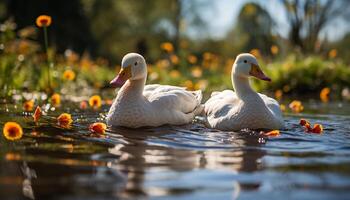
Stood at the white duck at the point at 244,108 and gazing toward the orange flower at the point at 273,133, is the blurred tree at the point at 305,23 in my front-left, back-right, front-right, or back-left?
back-left

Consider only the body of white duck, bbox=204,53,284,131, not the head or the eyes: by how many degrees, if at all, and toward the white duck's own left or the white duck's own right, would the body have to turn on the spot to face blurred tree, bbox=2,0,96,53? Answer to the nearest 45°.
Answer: approximately 180°

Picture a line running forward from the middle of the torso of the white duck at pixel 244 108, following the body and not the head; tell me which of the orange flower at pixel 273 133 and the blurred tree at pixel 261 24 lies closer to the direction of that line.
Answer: the orange flower

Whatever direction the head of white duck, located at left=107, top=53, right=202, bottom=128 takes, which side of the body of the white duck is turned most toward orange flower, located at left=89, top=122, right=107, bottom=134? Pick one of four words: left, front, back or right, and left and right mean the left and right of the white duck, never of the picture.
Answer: front

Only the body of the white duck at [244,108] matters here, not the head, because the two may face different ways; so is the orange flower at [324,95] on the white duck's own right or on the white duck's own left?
on the white duck's own left

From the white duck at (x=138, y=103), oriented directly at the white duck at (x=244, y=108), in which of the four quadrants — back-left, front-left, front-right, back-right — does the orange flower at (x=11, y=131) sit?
back-right

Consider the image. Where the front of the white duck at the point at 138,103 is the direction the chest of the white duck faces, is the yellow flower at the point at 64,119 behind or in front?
in front

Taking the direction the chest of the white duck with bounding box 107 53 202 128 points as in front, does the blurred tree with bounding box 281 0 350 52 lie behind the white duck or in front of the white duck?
behind

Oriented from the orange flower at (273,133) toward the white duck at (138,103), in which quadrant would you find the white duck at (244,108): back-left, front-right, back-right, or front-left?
front-right

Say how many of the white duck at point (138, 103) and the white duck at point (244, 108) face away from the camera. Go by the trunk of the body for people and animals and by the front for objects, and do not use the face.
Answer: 0

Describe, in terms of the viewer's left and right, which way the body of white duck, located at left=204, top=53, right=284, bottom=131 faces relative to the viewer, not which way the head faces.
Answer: facing the viewer and to the right of the viewer

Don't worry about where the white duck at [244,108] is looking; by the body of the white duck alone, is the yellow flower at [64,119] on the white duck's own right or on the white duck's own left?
on the white duck's own right

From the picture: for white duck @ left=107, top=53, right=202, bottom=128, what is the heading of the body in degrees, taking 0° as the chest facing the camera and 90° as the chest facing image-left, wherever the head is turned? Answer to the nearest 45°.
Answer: approximately 45°

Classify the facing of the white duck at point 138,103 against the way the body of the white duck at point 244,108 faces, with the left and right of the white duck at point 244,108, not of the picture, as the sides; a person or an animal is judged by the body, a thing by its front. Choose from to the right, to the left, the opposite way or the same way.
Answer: to the right
